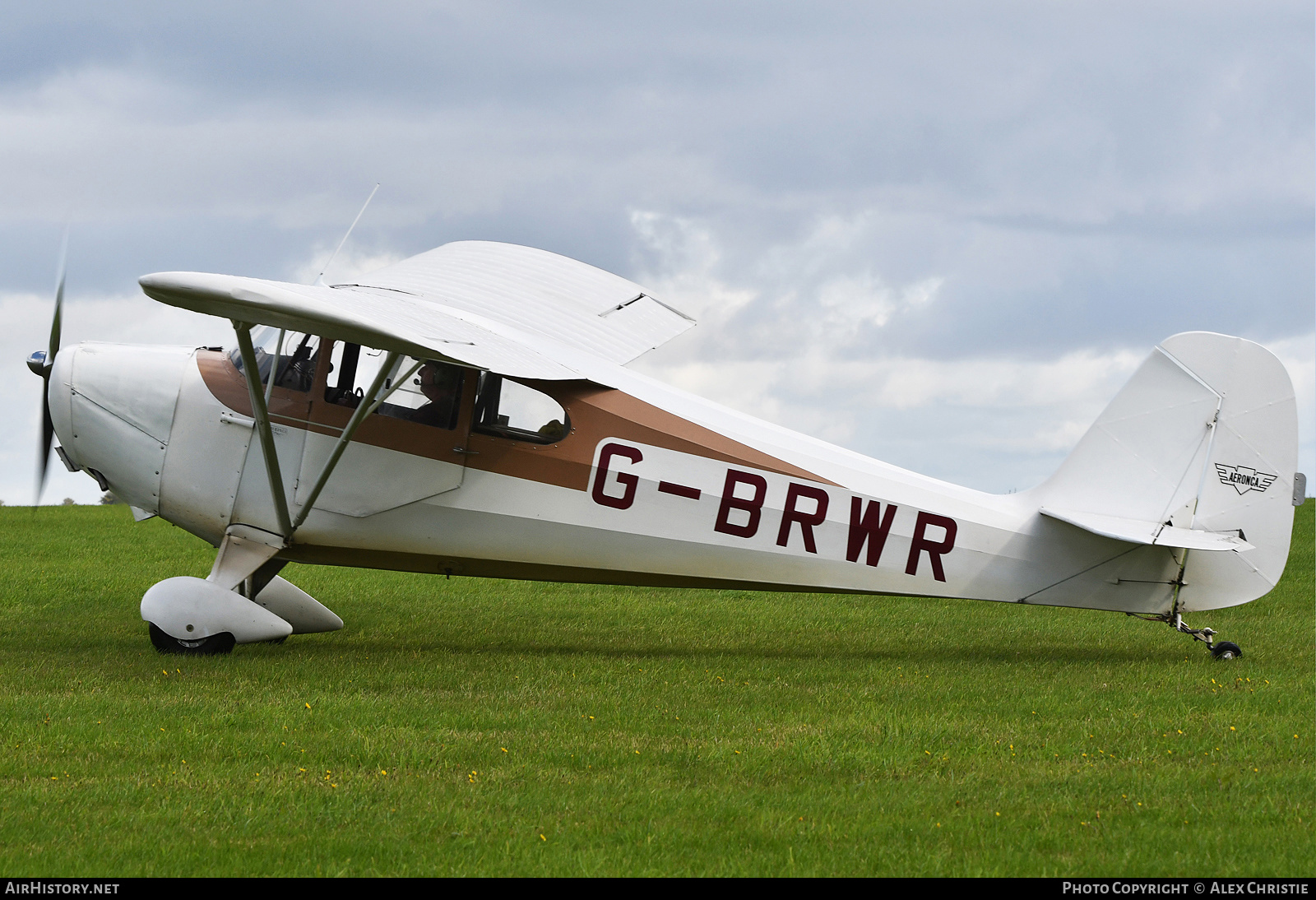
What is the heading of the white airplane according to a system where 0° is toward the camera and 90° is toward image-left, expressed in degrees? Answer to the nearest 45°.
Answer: approximately 90°
